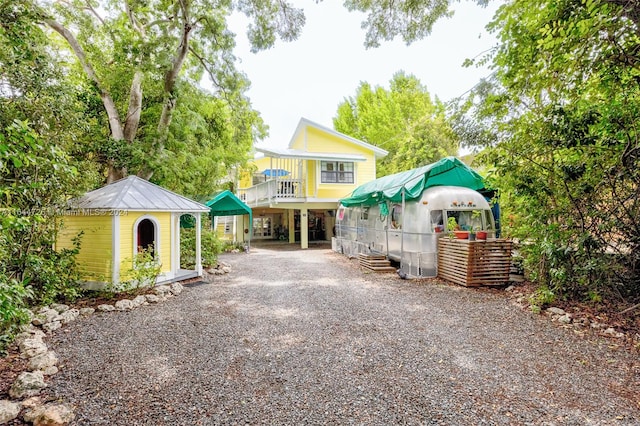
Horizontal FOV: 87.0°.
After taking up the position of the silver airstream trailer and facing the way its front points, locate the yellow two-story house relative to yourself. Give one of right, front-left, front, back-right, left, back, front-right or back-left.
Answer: back

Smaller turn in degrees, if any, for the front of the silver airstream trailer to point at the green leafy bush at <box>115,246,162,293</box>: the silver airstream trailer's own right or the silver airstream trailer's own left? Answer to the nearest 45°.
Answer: approximately 90° to the silver airstream trailer's own right

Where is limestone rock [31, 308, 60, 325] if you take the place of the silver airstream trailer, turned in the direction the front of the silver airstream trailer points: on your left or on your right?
on your right

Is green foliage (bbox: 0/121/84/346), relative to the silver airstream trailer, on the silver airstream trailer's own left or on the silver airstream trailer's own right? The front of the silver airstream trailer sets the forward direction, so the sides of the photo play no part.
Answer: on the silver airstream trailer's own right

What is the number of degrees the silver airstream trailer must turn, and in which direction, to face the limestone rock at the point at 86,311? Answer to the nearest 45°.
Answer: approximately 90° to its right

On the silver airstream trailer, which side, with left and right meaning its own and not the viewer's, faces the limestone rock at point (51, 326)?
right

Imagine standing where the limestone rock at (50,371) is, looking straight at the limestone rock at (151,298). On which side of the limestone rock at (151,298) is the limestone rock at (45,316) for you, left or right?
left

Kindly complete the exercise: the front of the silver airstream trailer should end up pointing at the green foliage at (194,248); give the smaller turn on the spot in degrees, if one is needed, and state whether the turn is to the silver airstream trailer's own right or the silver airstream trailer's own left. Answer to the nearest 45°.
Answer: approximately 135° to the silver airstream trailer's own right

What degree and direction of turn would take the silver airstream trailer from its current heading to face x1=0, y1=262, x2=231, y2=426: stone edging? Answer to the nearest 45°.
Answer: approximately 90° to its right

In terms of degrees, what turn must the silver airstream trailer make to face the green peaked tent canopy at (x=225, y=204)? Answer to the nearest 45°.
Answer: approximately 135° to its right

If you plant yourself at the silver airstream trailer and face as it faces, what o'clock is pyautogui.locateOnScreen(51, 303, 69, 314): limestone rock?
The limestone rock is roughly at 3 o'clock from the silver airstream trailer.

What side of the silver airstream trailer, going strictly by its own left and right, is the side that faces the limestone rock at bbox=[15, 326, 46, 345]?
right

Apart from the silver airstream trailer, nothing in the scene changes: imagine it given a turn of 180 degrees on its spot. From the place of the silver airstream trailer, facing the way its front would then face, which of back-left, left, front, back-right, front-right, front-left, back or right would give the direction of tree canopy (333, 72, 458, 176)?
front-right

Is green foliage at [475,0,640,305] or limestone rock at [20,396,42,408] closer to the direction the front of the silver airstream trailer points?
the green foliage

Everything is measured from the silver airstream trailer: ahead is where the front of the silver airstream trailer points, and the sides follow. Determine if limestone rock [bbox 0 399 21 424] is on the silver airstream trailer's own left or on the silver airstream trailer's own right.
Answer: on the silver airstream trailer's own right

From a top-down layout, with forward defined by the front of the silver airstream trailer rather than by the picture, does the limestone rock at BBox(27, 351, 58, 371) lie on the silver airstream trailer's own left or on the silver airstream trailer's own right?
on the silver airstream trailer's own right

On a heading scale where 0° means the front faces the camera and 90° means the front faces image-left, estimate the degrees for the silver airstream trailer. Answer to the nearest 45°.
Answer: approximately 315°
